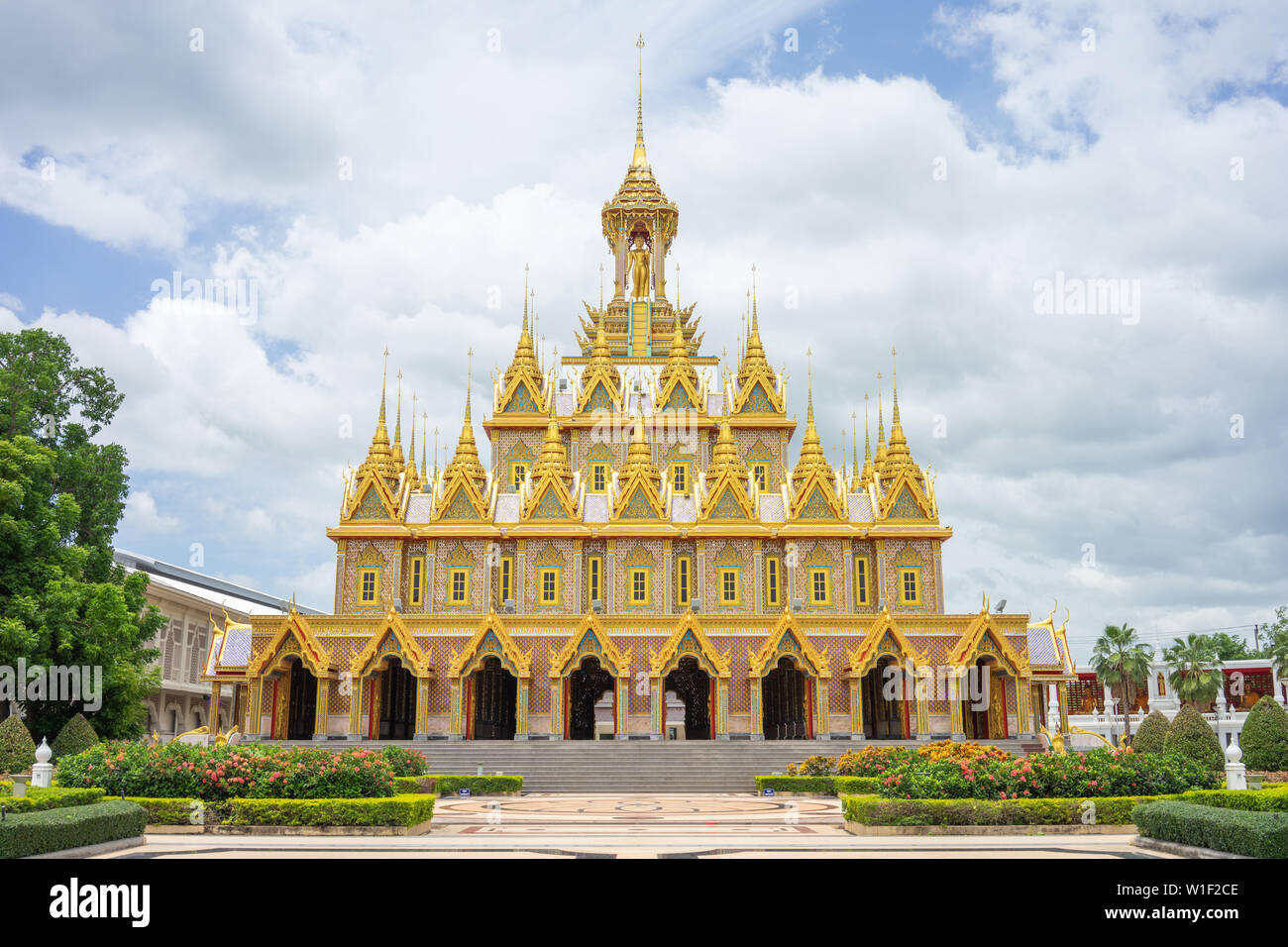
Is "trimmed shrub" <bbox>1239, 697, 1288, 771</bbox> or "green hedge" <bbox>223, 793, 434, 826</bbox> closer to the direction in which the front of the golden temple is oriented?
the green hedge

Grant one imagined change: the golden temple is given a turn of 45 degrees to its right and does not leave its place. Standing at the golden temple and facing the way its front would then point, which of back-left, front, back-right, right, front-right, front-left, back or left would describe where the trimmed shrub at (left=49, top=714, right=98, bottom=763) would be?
front

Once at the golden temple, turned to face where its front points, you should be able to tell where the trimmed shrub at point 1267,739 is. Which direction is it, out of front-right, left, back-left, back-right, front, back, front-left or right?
front-left

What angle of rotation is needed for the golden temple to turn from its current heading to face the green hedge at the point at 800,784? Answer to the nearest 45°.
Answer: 0° — it already faces it

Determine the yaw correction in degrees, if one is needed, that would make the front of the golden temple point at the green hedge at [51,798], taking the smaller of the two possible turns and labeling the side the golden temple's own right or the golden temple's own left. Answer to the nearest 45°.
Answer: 0° — it already faces it

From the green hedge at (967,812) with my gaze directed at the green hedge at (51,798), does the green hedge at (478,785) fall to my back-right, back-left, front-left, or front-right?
front-right

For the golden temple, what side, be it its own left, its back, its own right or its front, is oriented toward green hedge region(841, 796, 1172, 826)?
front

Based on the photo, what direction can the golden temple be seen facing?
toward the camera

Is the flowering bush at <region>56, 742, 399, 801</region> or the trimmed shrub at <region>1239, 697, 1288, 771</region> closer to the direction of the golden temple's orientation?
the flowering bush

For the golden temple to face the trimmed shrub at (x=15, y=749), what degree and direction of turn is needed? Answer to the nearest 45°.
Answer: approximately 45° to its right

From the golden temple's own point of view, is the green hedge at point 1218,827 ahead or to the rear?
ahead

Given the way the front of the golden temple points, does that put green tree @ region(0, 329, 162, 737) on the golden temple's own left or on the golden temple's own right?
on the golden temple's own right

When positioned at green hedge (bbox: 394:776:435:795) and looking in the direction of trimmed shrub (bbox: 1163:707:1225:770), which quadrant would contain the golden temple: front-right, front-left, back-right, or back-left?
front-left

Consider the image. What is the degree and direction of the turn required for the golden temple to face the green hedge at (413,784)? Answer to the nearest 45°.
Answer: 0° — it already faces it

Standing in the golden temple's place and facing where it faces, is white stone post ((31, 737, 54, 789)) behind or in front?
in front

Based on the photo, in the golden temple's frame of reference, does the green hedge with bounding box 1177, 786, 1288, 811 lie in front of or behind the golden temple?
in front
